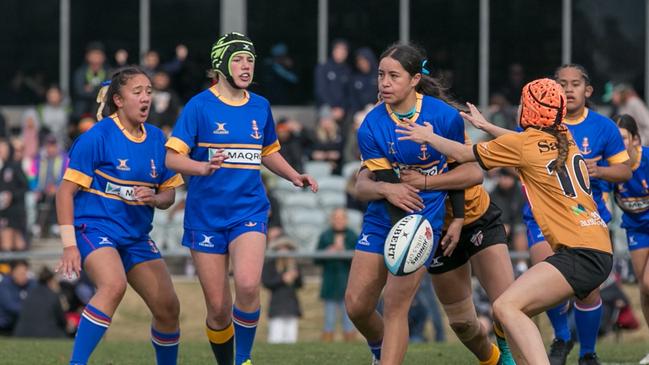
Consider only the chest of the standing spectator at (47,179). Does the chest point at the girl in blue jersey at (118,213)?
yes

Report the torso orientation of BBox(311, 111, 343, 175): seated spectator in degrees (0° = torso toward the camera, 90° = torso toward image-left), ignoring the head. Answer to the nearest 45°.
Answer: approximately 0°

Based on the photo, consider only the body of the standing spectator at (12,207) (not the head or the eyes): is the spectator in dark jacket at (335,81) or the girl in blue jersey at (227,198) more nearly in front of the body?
the girl in blue jersey

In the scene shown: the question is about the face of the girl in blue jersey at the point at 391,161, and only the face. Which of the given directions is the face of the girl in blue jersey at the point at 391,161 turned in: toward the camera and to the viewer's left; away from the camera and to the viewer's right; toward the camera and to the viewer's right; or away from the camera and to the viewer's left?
toward the camera and to the viewer's left

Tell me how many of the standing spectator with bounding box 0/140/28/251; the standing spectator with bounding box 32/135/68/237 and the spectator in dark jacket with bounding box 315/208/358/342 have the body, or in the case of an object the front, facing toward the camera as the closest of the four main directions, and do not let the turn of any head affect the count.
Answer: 3

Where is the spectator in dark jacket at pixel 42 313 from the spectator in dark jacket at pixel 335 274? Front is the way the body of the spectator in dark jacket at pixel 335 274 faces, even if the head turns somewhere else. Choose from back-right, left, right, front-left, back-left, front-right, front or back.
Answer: right

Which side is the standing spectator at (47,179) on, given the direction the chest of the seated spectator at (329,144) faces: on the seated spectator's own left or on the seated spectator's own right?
on the seated spectator's own right

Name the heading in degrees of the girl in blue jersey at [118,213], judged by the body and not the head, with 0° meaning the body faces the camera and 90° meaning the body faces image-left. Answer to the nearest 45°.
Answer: approximately 315°
